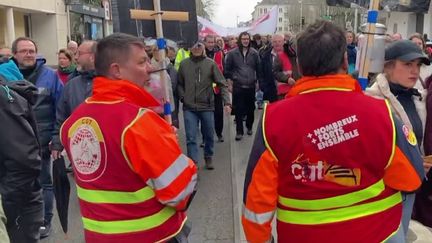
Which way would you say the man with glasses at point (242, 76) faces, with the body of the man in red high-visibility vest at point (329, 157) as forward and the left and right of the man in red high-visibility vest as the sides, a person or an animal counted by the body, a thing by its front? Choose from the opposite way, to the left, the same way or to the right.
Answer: the opposite way

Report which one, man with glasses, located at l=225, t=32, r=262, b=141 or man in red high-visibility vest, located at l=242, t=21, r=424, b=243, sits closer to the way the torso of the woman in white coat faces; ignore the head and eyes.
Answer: the man in red high-visibility vest

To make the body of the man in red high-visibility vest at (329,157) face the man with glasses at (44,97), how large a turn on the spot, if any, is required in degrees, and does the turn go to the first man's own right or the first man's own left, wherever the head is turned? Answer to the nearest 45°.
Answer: approximately 45° to the first man's own left

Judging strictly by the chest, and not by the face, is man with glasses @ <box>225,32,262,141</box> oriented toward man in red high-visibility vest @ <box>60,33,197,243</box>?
yes

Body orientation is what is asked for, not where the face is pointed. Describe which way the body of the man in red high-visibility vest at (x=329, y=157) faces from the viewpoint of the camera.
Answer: away from the camera

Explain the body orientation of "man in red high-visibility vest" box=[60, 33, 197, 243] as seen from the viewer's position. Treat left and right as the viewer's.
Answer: facing away from the viewer and to the right of the viewer

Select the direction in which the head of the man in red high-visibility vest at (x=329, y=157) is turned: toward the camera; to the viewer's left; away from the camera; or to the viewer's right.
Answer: away from the camera

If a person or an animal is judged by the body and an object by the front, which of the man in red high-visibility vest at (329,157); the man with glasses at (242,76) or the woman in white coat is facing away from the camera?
the man in red high-visibility vest

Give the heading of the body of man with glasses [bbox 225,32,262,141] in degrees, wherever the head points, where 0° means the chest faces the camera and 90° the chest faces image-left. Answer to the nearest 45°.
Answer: approximately 0°
